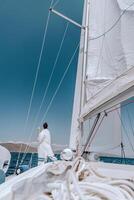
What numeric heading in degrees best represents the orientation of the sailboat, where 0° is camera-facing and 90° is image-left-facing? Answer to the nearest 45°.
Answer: approximately 180°
